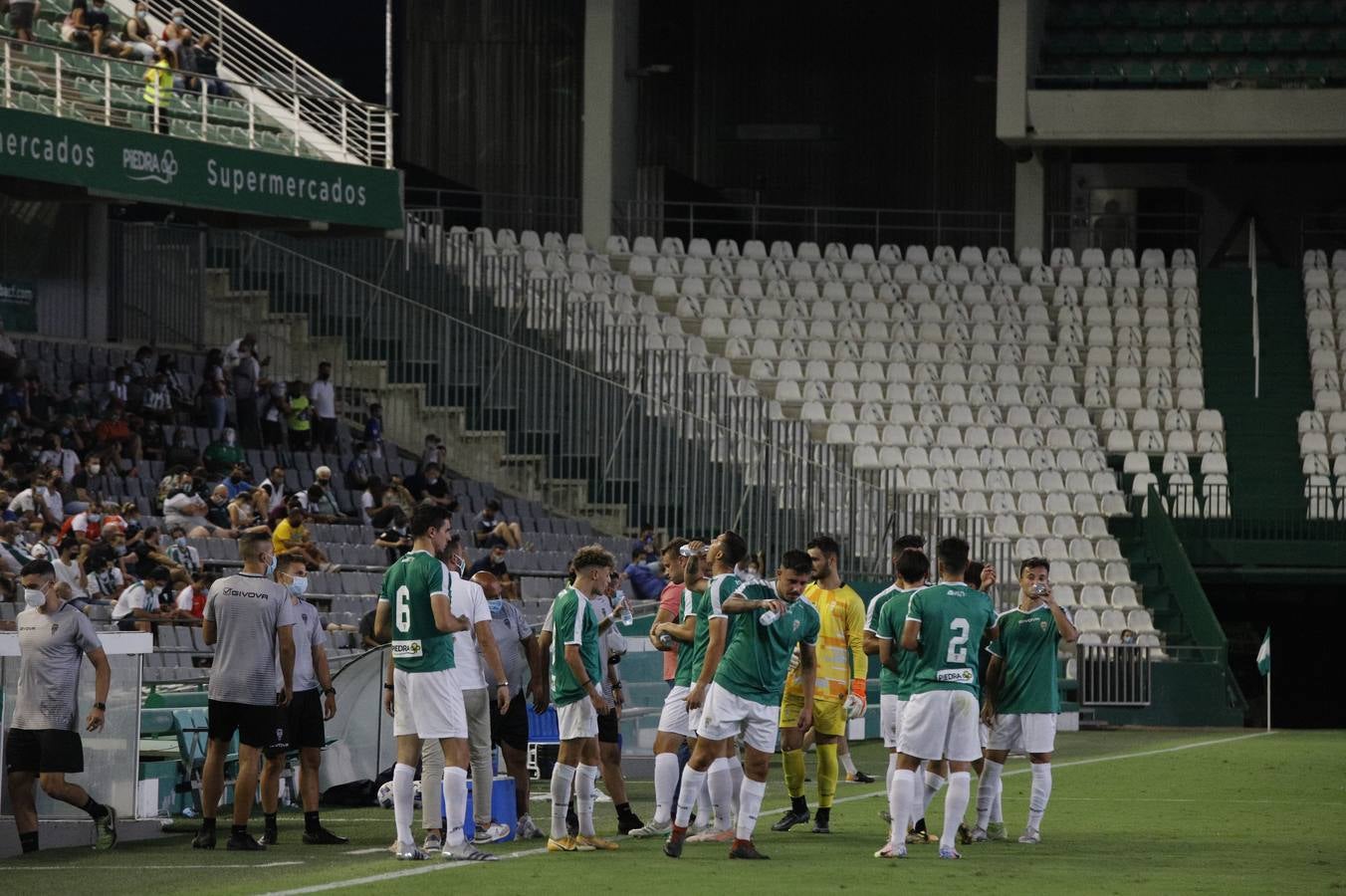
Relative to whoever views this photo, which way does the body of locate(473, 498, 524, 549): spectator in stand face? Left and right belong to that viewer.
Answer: facing the viewer and to the right of the viewer

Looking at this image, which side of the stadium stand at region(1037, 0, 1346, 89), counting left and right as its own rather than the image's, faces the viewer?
front

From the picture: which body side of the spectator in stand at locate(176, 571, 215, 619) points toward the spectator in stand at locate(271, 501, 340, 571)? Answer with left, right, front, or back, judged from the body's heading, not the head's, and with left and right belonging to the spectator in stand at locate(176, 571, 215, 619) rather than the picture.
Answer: left

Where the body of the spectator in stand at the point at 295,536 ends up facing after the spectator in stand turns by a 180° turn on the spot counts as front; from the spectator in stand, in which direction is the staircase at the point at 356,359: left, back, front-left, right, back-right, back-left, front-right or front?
front-right

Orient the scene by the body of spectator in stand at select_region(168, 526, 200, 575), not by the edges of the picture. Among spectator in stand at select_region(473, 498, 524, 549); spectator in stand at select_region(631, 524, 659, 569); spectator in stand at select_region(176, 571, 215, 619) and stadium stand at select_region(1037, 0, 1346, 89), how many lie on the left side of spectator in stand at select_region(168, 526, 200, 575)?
3

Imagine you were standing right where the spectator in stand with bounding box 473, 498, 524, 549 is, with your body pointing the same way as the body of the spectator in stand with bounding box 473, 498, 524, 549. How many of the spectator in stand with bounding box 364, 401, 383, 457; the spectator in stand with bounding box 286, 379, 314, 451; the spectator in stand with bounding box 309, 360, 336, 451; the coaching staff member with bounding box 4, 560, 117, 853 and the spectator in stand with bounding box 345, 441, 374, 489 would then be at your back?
4

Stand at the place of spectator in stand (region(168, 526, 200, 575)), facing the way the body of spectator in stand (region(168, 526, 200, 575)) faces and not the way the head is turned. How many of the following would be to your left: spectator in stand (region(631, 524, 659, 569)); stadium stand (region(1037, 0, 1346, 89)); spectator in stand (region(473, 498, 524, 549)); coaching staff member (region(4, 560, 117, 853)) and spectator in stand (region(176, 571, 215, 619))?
3

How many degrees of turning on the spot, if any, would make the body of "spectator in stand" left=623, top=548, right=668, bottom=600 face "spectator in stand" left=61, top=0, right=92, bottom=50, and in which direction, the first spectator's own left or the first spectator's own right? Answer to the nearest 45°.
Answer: approximately 135° to the first spectator's own right

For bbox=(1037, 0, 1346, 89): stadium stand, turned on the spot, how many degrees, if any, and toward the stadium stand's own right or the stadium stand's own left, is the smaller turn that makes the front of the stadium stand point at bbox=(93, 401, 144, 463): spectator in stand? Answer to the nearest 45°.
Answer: approximately 45° to the stadium stand's own right

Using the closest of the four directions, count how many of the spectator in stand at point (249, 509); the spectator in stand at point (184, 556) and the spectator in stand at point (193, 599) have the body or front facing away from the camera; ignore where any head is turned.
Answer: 0

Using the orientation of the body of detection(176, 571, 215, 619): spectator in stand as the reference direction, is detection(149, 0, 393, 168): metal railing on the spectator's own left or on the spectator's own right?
on the spectator's own left

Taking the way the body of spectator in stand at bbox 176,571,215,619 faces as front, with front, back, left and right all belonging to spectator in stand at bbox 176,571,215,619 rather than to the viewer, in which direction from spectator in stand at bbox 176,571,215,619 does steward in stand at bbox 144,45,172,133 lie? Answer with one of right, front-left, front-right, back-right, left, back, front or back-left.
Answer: back-left

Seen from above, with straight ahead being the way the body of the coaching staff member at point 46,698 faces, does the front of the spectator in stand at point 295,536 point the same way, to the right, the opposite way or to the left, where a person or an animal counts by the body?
to the left

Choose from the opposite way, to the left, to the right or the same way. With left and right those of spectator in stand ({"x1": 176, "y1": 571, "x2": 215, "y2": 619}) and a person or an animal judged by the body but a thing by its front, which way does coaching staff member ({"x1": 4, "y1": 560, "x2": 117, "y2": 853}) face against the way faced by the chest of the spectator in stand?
to the right
